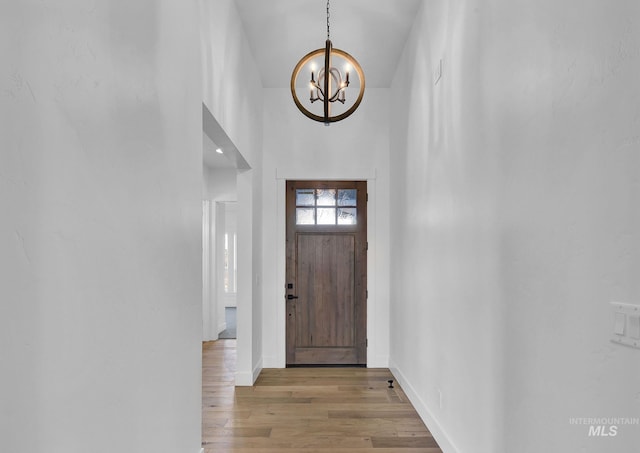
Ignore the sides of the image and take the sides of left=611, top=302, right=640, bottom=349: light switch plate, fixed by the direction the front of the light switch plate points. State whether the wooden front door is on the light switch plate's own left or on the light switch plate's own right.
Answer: on the light switch plate's own right

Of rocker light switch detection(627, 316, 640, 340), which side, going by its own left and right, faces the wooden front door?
right

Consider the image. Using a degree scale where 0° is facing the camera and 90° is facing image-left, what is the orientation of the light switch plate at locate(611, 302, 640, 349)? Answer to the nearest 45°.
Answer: approximately 45°

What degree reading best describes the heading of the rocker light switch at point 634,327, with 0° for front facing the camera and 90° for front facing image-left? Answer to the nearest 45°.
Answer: approximately 45°
